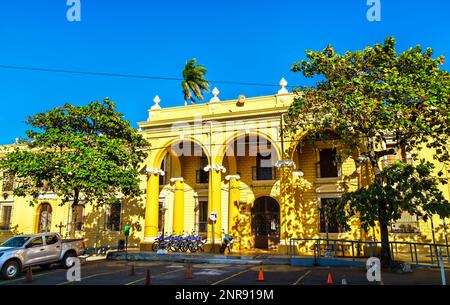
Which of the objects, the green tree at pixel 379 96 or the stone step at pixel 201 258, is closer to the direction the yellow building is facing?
the stone step

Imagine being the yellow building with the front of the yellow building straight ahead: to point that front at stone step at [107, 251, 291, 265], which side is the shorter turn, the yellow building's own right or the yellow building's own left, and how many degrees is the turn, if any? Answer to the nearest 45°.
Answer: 0° — it already faces it

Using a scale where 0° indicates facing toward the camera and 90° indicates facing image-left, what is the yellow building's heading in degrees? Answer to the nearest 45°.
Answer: approximately 45°

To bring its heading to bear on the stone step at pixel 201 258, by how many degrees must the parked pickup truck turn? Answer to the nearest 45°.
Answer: approximately 135° to its left

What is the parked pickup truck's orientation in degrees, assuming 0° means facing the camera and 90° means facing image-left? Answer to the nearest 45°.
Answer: approximately 45°

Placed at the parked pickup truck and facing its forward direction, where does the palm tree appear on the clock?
The palm tree is roughly at 6 o'clock from the parked pickup truck.

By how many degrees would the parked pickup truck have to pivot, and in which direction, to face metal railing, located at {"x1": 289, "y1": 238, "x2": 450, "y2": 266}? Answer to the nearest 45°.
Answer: approximately 135° to its left

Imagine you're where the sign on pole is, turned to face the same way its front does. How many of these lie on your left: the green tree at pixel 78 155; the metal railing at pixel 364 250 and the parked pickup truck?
1
